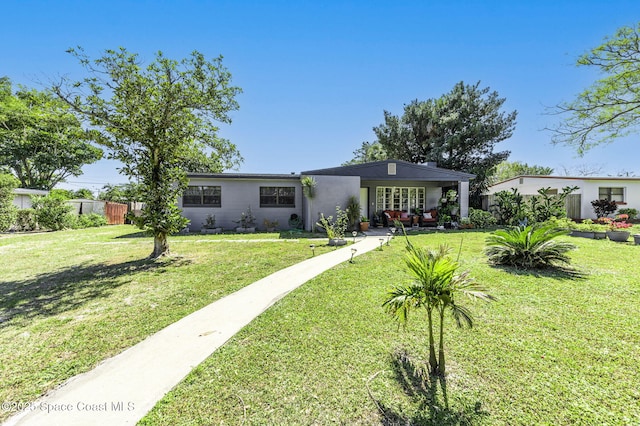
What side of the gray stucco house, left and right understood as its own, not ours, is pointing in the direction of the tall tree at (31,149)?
right

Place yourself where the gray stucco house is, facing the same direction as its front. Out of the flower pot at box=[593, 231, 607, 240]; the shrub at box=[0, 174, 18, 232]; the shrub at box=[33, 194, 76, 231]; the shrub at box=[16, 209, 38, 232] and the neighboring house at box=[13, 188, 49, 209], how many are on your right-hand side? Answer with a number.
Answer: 4

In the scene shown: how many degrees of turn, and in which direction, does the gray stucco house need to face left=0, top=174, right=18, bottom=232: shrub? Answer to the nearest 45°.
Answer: approximately 90° to its right

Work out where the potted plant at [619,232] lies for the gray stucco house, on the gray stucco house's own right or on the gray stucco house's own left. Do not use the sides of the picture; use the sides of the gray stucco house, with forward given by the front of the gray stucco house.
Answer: on the gray stucco house's own left

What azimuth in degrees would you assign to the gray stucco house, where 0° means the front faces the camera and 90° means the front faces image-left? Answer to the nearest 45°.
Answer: approximately 0°

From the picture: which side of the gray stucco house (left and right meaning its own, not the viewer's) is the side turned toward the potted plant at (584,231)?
left

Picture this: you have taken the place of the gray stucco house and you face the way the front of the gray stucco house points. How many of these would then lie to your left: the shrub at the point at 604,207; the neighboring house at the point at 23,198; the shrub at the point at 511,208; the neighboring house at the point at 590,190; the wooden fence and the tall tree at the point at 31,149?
3

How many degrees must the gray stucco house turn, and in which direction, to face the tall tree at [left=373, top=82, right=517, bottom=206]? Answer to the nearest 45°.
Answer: approximately 135° to its left

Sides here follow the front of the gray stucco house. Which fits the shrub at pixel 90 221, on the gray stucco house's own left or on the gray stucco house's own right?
on the gray stucco house's own right

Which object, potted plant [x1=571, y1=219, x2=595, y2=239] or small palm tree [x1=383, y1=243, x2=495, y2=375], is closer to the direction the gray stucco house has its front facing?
the small palm tree

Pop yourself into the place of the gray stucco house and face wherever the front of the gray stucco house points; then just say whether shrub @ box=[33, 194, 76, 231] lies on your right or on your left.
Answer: on your right

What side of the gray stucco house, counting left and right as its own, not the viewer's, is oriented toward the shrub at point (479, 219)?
left

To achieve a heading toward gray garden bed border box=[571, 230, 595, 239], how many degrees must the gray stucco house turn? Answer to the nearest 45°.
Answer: approximately 90° to its left
